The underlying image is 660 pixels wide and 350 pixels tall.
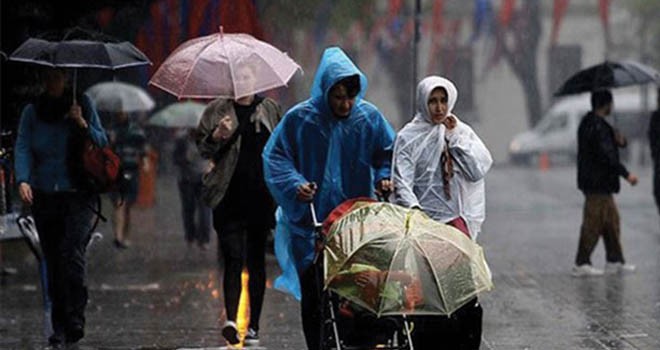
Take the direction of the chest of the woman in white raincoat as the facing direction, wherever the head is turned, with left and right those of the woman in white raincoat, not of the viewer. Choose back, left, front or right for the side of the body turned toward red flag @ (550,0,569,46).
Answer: back

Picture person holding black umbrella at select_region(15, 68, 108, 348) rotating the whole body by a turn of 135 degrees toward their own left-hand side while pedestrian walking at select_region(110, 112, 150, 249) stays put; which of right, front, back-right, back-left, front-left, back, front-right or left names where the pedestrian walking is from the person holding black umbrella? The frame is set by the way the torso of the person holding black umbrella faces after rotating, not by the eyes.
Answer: front-left

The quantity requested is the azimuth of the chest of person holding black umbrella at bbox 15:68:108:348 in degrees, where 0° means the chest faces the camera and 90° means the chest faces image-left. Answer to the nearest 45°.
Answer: approximately 0°

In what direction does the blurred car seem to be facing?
to the viewer's left

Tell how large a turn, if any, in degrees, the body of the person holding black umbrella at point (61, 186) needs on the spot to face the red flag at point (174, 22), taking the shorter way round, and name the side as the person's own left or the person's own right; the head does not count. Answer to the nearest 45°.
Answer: approximately 180°
